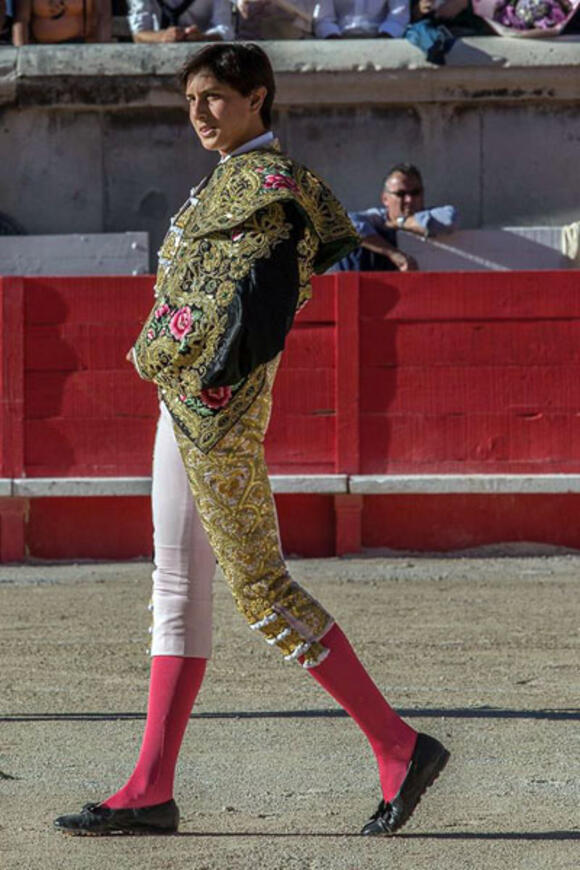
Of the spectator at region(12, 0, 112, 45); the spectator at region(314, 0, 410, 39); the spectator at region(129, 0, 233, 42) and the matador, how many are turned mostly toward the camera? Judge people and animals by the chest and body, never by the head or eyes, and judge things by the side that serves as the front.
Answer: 3

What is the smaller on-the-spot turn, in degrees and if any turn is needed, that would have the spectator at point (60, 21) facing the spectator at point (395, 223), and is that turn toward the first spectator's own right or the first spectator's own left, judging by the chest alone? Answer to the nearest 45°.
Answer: approximately 45° to the first spectator's own left

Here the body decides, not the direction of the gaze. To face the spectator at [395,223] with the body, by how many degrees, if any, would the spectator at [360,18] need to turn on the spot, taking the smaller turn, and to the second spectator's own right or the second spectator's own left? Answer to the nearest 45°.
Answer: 0° — they already face them

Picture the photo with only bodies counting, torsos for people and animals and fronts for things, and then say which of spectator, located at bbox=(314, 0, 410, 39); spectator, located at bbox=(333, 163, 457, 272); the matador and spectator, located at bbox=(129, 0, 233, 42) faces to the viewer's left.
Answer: the matador

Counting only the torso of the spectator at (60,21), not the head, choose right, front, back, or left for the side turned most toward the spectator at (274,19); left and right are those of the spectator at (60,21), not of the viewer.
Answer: left

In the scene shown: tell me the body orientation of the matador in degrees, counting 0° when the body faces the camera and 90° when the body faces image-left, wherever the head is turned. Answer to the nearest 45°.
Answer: approximately 90°

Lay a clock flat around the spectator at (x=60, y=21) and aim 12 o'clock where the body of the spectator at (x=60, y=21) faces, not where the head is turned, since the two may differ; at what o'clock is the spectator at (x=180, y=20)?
the spectator at (x=180, y=20) is roughly at 10 o'clock from the spectator at (x=60, y=21).

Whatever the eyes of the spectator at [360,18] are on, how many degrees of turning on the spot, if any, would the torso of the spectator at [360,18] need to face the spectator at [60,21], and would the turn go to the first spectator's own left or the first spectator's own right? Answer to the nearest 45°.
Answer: approximately 90° to the first spectator's own right

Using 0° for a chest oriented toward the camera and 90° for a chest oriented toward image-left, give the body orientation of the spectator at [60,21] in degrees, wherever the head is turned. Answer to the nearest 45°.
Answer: approximately 0°

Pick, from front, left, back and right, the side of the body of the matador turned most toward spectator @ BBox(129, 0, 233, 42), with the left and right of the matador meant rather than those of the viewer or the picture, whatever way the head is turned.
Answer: right

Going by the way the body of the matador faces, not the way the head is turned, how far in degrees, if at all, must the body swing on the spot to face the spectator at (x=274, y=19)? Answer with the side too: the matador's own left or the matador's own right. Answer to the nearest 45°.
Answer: approximately 90° to the matador's own right

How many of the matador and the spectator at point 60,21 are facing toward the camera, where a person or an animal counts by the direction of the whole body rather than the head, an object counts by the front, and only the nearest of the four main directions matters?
1

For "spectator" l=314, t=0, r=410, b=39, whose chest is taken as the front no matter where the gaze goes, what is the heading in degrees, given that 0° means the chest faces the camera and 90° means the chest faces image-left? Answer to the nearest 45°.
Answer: approximately 0°

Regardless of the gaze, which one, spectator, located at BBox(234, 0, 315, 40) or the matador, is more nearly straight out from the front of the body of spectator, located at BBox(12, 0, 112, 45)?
the matador
